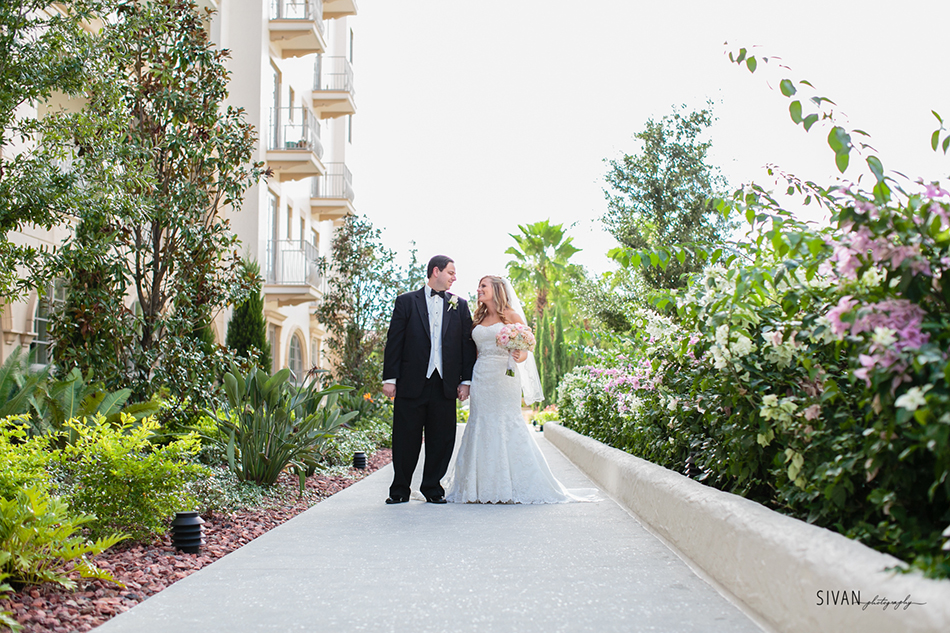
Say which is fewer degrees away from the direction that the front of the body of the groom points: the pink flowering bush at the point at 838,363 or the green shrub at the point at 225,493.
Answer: the pink flowering bush

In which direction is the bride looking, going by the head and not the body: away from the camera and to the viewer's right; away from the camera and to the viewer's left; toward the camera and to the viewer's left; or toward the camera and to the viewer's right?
toward the camera and to the viewer's left

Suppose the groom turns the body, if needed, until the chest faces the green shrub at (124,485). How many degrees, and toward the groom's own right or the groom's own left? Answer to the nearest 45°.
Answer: approximately 45° to the groom's own right

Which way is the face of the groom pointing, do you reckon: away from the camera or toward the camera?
toward the camera

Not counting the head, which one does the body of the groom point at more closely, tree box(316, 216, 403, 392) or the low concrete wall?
the low concrete wall

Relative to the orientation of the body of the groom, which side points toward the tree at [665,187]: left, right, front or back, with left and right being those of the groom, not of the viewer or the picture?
back

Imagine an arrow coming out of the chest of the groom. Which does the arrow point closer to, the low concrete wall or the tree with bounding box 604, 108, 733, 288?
the low concrete wall

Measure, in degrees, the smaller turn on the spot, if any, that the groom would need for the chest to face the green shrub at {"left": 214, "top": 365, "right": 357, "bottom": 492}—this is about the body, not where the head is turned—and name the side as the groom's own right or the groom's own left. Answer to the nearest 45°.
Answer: approximately 90° to the groom's own right

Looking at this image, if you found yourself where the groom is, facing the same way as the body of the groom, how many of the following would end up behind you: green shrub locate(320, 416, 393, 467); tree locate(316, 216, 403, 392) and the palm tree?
3

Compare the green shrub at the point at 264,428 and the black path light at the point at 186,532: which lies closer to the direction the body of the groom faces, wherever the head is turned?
the black path light

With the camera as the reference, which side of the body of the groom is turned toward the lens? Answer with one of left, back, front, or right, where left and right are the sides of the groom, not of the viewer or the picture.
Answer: front

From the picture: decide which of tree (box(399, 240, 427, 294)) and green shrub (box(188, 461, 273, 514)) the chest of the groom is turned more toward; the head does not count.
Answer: the green shrub

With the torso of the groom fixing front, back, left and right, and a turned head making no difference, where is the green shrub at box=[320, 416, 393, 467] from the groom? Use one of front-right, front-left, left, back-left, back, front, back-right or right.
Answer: back

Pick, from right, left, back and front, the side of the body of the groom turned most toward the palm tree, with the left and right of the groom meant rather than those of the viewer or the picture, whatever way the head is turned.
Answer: back

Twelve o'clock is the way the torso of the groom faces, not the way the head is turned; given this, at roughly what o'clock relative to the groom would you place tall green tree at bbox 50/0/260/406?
The tall green tree is roughly at 4 o'clock from the groom.

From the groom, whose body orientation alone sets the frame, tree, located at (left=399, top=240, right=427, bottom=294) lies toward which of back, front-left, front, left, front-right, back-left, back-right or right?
back
